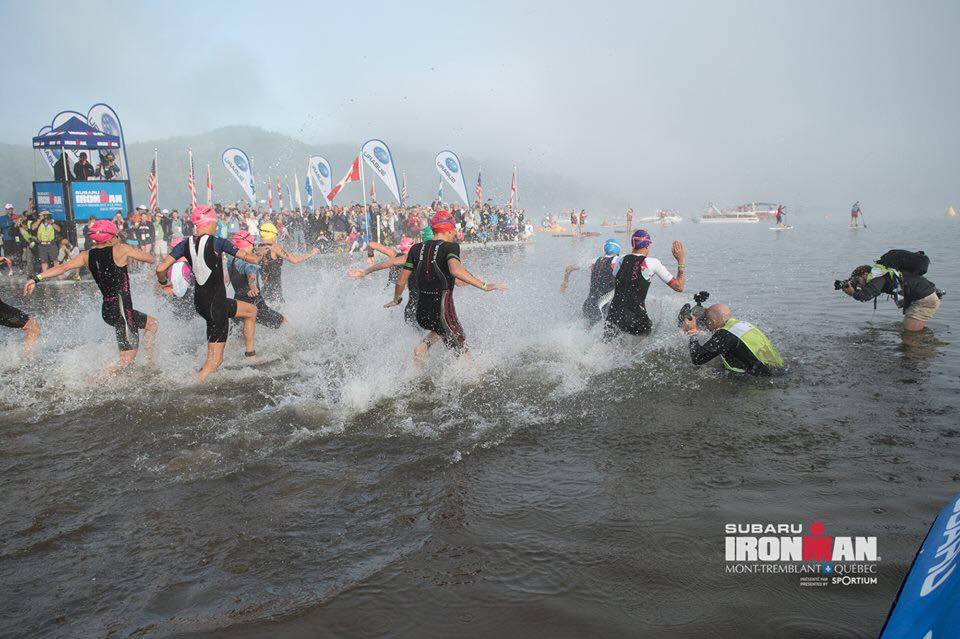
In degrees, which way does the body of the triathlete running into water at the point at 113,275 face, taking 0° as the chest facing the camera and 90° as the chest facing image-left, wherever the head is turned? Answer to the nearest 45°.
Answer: approximately 225°

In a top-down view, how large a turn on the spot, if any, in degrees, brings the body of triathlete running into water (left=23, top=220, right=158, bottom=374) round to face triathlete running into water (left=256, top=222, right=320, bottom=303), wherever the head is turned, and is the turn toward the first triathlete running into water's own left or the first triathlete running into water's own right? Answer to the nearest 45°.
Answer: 0° — they already face them

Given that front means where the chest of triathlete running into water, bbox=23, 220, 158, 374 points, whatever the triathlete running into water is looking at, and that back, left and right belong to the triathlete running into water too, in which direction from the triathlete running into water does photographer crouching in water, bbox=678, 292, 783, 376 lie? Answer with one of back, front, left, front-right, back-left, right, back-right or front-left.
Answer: right

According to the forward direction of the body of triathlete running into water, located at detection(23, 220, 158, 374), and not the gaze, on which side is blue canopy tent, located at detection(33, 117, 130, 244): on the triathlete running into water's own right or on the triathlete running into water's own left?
on the triathlete running into water's own left

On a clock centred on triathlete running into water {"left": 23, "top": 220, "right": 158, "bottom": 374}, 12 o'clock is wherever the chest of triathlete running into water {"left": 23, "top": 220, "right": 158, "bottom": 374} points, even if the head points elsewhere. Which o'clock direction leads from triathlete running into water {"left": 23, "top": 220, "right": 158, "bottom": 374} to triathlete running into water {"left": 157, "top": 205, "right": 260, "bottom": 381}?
triathlete running into water {"left": 157, "top": 205, "right": 260, "bottom": 381} is roughly at 3 o'clock from triathlete running into water {"left": 23, "top": 220, "right": 158, "bottom": 374}.

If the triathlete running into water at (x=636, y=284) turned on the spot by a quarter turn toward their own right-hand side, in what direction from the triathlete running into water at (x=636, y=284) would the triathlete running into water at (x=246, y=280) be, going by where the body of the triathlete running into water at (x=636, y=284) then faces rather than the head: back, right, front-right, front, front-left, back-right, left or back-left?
back-right

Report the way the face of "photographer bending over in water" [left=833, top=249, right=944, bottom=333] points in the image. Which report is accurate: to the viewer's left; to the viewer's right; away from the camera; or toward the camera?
to the viewer's left

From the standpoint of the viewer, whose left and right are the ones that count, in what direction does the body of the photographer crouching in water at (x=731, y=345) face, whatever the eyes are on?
facing to the left of the viewer

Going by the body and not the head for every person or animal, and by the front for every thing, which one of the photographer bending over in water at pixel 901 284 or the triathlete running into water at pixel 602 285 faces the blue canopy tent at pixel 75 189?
the photographer bending over in water

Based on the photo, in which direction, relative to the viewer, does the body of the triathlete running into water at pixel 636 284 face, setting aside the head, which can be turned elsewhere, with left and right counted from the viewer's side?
facing away from the viewer and to the right of the viewer

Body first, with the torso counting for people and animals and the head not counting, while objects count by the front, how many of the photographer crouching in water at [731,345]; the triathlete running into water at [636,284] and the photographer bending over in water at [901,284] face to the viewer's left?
2

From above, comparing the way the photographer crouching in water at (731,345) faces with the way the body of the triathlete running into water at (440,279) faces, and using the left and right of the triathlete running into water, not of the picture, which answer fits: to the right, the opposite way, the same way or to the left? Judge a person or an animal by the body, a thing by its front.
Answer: to the left

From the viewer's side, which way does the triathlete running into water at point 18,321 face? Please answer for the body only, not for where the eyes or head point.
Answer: to the viewer's right
